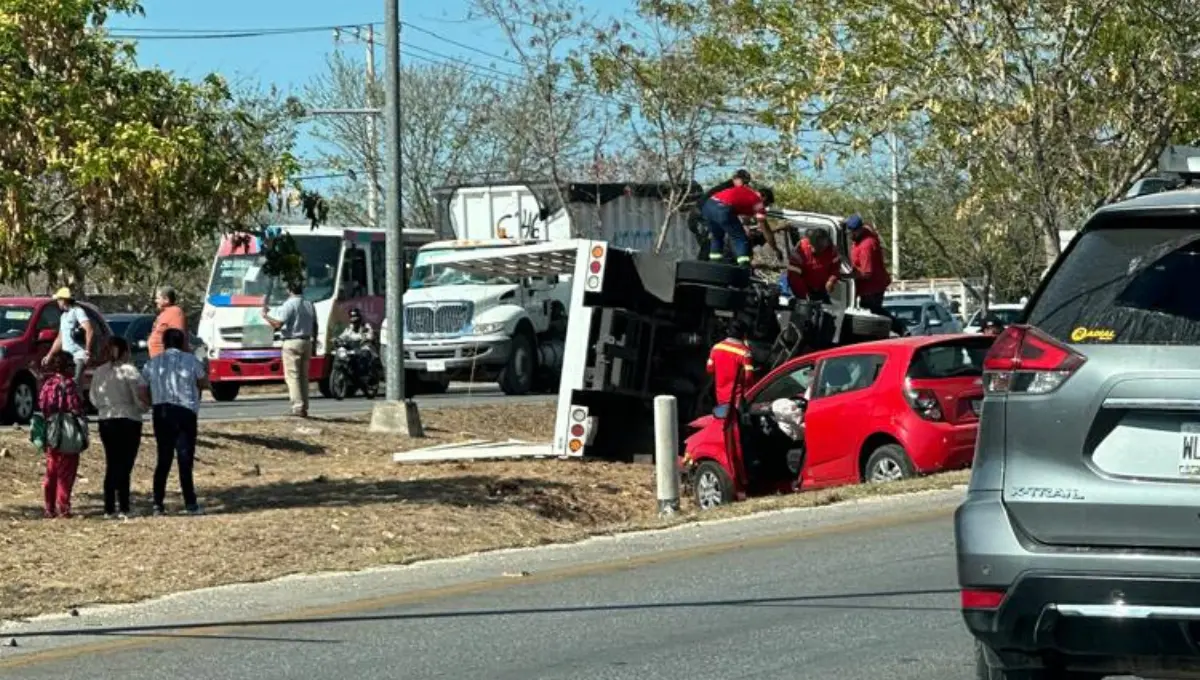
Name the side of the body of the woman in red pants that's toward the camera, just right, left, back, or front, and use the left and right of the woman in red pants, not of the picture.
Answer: back

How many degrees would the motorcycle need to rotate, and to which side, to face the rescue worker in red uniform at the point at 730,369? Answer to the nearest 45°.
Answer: approximately 45° to its left

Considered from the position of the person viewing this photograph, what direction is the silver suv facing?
facing away from the viewer

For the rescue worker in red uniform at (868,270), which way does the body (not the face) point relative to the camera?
to the viewer's left

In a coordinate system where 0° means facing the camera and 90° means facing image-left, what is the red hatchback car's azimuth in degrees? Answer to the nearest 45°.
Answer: approximately 135°

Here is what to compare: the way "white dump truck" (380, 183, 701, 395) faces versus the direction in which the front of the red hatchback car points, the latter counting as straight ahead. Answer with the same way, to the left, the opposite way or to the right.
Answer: to the left

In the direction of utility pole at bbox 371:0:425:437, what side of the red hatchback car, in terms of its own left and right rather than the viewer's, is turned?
front

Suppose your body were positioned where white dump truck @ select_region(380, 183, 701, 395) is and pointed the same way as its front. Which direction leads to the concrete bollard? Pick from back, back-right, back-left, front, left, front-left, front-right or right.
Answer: front-left

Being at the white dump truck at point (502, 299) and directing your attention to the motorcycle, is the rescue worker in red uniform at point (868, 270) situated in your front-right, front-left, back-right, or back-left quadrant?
back-left

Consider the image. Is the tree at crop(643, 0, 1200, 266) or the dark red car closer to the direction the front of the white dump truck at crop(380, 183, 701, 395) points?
the dark red car

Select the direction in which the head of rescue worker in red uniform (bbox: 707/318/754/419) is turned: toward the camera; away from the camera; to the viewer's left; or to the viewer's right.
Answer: away from the camera

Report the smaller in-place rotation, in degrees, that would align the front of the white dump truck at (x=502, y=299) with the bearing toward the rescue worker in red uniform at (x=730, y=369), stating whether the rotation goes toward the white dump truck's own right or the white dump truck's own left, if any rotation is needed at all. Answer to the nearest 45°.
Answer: approximately 45° to the white dump truck's own left
